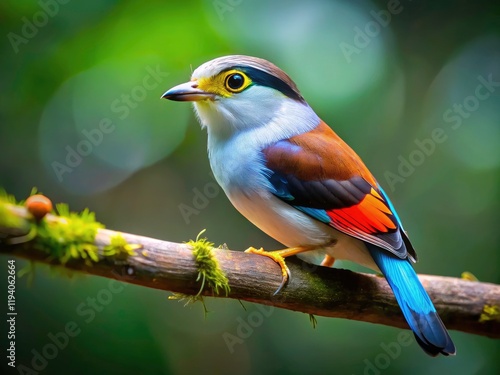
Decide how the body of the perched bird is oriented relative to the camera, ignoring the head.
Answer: to the viewer's left

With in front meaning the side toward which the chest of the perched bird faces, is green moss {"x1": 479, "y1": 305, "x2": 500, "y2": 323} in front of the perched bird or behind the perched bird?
behind
